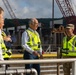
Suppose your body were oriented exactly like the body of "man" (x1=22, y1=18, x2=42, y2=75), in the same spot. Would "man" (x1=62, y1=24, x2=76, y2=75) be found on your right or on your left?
on your left

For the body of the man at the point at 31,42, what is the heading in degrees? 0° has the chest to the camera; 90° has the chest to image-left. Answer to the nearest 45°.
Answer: approximately 315°

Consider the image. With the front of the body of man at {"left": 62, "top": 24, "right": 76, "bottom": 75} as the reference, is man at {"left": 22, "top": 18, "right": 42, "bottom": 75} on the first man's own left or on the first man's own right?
on the first man's own right
